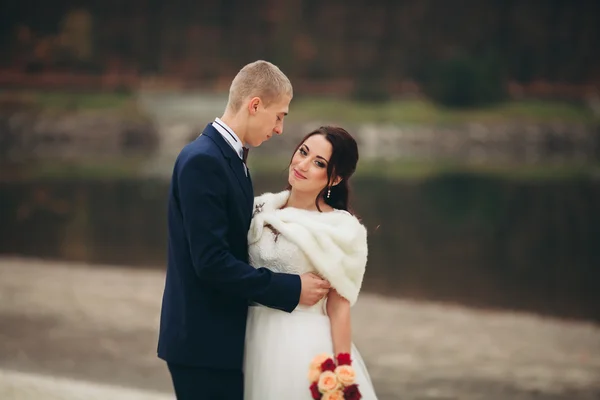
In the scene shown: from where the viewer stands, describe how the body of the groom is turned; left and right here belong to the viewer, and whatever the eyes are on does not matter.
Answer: facing to the right of the viewer

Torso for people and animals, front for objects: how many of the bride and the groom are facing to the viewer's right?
1

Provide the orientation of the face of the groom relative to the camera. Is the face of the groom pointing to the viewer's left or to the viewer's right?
to the viewer's right
